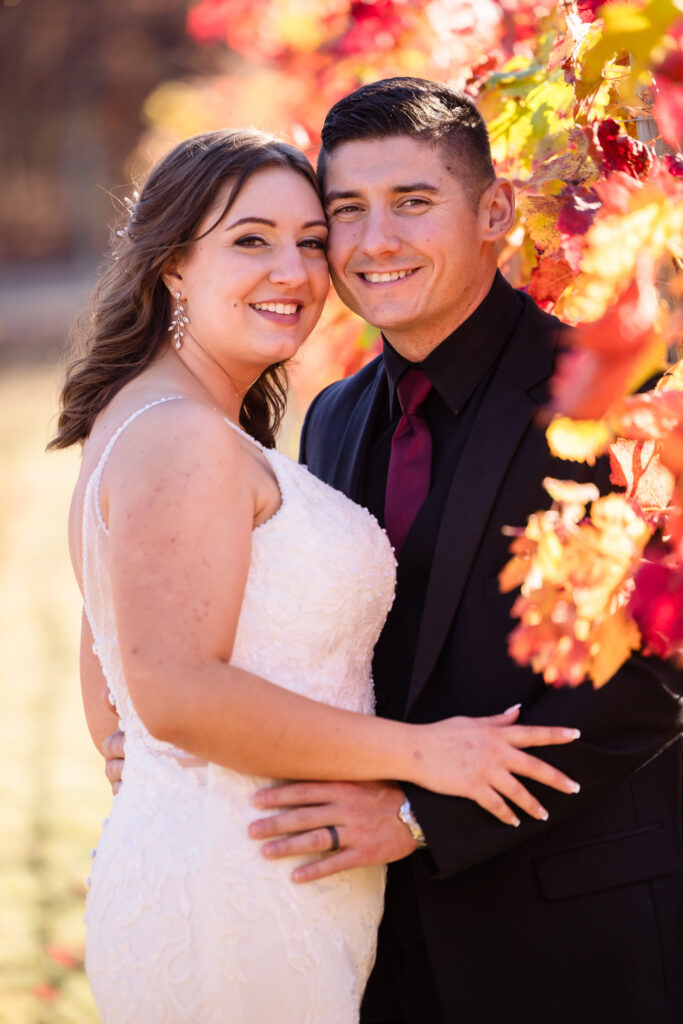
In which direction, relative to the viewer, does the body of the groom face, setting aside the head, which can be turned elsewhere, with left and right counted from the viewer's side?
facing the viewer and to the left of the viewer

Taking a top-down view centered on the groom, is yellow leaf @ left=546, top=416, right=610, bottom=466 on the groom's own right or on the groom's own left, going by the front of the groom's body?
on the groom's own left

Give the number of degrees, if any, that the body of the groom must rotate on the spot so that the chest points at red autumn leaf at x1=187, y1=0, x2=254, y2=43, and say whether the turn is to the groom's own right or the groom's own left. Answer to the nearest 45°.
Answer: approximately 135° to the groom's own right

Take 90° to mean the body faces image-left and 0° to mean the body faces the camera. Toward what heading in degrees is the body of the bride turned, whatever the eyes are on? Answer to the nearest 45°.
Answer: approximately 270°

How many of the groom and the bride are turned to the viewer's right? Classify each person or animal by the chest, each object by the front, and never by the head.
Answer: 1

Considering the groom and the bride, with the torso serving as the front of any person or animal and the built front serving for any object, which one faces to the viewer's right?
the bride

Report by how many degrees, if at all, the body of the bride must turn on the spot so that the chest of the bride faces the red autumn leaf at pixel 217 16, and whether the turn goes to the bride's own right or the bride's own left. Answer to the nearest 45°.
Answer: approximately 90° to the bride's own left

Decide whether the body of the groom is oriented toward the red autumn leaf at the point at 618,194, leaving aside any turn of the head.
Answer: no
